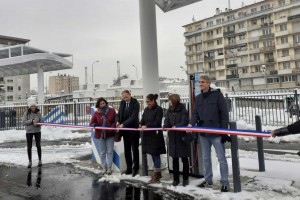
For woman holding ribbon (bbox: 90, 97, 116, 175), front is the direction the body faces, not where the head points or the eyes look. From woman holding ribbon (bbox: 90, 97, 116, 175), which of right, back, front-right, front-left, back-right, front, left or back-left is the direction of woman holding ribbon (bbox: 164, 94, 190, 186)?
front-left

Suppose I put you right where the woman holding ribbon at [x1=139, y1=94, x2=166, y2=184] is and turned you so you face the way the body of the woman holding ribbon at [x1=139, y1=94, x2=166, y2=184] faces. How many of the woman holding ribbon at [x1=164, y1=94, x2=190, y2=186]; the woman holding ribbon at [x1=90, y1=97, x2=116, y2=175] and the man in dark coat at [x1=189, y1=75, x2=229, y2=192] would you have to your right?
1

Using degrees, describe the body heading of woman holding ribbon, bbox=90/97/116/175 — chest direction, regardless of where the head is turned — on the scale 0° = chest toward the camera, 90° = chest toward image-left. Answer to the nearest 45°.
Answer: approximately 0°

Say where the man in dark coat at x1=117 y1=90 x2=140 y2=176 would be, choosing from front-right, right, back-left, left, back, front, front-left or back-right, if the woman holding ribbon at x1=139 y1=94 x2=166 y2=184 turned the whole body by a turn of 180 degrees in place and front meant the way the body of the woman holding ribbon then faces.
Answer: left

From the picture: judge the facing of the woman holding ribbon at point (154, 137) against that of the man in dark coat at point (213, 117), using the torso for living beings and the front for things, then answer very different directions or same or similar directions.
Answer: same or similar directions

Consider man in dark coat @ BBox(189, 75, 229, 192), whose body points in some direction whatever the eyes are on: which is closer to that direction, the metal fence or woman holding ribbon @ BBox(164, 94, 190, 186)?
the woman holding ribbon

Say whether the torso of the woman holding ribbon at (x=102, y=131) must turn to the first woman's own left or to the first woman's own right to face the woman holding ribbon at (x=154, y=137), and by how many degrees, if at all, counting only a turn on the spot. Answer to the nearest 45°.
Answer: approximately 45° to the first woman's own left

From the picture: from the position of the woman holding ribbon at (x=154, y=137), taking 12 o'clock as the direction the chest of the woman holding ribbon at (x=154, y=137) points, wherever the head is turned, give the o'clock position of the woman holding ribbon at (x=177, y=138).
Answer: the woman holding ribbon at (x=177, y=138) is roughly at 9 o'clock from the woman holding ribbon at (x=154, y=137).

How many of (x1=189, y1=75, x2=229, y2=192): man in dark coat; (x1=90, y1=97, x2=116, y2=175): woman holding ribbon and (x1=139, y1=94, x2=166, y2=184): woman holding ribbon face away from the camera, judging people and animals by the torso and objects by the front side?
0

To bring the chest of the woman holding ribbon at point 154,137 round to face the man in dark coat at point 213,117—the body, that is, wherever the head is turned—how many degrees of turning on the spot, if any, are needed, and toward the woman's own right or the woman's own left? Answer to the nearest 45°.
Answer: approximately 90° to the woman's own left

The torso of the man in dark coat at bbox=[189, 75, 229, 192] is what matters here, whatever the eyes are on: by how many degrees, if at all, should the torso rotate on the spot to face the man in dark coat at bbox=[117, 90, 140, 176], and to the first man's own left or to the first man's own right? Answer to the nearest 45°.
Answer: approximately 90° to the first man's own right

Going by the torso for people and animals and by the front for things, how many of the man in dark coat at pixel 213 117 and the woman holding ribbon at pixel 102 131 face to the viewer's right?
0

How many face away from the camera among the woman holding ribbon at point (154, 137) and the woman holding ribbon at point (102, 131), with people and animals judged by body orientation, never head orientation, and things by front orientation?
0

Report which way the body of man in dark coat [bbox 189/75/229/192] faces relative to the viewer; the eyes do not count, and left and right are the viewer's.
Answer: facing the viewer and to the left of the viewer

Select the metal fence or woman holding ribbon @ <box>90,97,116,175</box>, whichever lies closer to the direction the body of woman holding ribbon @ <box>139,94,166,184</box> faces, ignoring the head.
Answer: the woman holding ribbon
